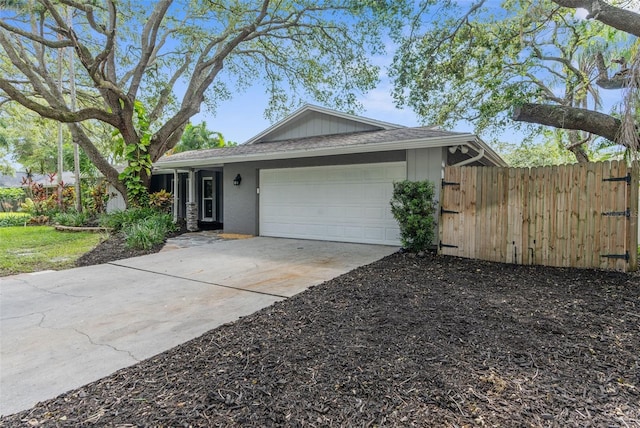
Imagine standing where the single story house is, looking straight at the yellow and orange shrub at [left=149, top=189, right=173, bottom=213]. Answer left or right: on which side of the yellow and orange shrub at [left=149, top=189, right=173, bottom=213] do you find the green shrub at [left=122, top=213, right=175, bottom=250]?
left

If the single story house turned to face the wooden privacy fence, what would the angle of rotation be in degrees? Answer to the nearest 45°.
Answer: approximately 90° to its left

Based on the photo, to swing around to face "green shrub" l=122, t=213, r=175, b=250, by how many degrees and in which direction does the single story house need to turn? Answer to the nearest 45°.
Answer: approximately 45° to its right

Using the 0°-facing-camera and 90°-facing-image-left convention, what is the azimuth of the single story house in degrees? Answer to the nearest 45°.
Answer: approximately 45°

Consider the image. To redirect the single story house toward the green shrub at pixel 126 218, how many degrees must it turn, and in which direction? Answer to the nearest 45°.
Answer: approximately 45° to its right

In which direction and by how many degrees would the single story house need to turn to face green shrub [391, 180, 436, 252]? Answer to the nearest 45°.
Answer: approximately 90° to its left

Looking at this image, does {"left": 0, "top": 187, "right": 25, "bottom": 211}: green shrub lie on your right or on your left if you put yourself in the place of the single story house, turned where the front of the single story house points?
on your right

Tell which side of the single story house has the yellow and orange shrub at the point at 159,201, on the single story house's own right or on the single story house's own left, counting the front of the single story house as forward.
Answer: on the single story house's own right

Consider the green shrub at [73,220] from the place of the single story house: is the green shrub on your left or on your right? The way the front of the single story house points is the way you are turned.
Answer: on your right
